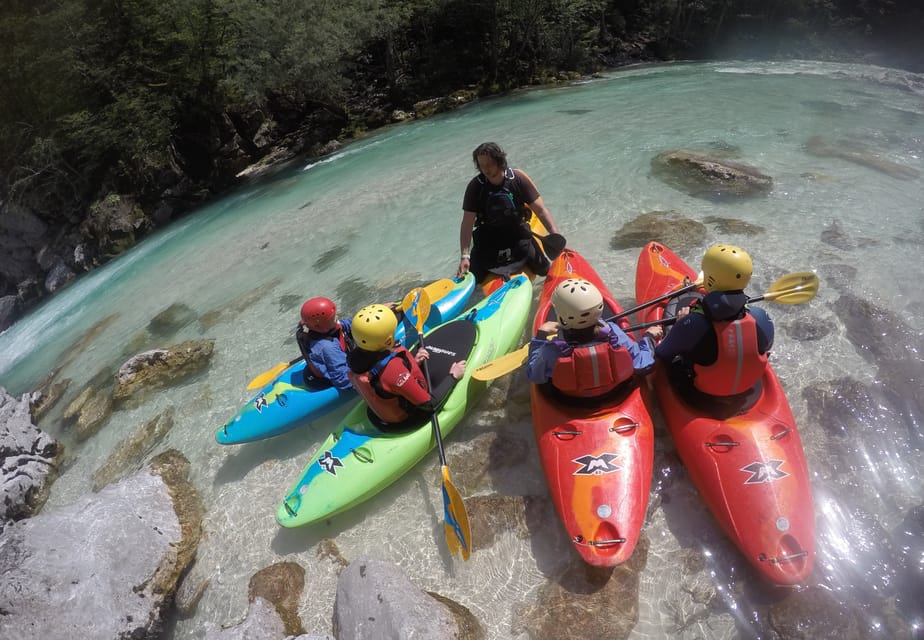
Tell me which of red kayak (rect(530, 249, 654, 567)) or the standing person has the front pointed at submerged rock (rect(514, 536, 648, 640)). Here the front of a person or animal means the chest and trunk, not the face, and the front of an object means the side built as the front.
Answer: the standing person

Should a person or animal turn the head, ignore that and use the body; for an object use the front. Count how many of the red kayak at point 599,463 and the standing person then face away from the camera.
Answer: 1

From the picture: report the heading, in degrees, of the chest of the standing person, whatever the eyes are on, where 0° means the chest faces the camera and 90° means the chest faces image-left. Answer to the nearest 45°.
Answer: approximately 0°

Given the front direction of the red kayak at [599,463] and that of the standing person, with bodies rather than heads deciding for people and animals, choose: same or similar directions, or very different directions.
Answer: very different directions

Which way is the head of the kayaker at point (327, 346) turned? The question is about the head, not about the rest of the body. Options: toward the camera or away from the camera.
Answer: away from the camera

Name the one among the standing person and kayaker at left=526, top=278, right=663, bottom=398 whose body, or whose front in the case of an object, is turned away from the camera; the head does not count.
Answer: the kayaker

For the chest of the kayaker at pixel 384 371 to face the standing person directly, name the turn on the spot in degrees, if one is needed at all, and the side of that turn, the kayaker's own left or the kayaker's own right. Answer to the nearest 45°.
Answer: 0° — they already face them

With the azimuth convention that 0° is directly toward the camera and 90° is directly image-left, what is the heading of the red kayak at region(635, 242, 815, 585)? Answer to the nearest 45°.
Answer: approximately 135°

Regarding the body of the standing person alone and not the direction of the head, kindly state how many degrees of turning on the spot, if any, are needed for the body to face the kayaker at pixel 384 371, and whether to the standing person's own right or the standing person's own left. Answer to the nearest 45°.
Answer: approximately 45° to the standing person's own right

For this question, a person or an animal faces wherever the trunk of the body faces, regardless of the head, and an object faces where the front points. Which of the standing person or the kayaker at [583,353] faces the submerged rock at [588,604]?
the standing person

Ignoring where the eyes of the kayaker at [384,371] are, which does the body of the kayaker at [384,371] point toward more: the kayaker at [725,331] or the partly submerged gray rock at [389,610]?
the kayaker

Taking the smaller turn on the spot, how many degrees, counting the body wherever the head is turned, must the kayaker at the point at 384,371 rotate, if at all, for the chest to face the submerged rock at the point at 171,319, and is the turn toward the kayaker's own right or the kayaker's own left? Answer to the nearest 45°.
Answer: approximately 90° to the kayaker's own left

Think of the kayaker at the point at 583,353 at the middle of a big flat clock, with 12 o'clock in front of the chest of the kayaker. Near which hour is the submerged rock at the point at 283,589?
The submerged rock is roughly at 8 o'clock from the kayaker.

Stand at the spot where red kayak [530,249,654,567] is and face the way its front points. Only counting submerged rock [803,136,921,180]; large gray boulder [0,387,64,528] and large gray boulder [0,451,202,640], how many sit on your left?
2

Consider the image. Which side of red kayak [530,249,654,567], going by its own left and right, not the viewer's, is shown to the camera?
back
